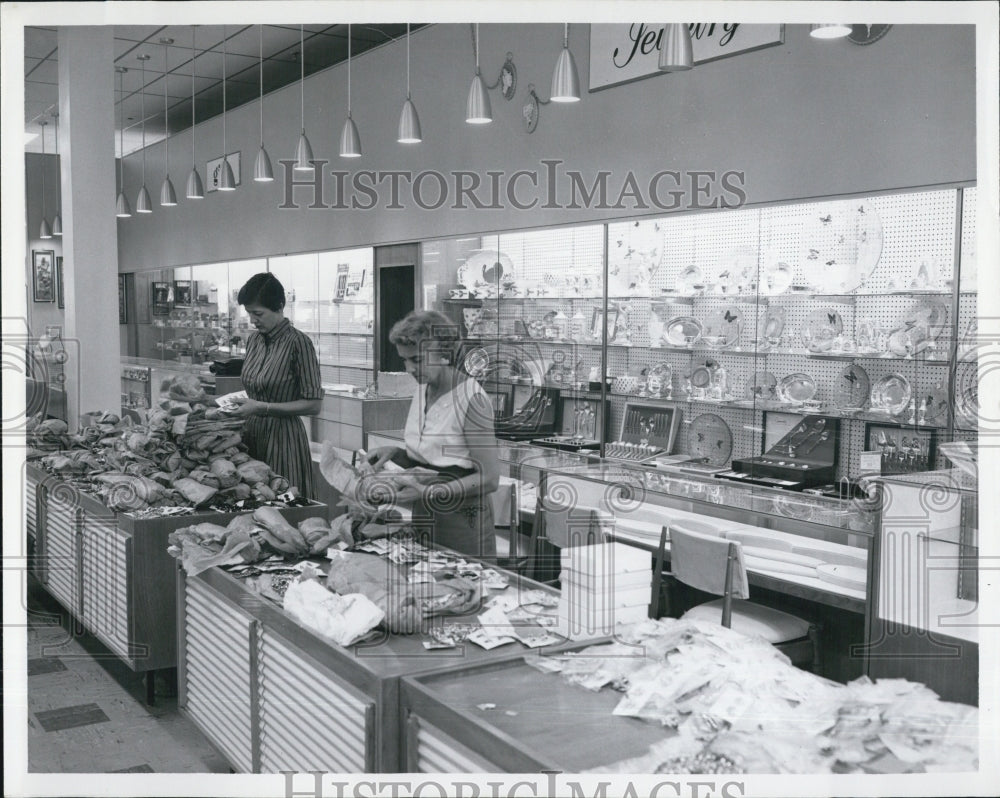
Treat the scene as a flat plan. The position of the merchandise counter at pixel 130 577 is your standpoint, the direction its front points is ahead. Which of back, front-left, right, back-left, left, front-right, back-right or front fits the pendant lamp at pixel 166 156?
back-right

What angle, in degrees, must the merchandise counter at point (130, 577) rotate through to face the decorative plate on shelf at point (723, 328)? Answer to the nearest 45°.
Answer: approximately 135° to its left

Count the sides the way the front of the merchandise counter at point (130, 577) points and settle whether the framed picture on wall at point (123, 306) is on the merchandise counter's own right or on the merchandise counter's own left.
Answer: on the merchandise counter's own right

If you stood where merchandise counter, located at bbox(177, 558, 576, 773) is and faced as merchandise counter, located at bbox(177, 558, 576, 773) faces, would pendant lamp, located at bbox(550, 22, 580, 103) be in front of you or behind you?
behind

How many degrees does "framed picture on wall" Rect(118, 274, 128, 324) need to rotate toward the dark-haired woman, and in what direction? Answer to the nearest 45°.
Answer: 0° — it already faces them

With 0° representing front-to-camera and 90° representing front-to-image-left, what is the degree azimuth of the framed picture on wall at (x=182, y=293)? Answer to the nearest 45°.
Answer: approximately 0°

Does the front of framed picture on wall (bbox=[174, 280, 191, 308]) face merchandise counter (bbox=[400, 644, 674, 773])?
yes

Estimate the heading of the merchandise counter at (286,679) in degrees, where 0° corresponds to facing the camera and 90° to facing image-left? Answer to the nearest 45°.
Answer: approximately 45°

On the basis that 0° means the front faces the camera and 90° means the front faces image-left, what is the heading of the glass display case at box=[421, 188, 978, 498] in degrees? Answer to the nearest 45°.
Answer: approximately 45°

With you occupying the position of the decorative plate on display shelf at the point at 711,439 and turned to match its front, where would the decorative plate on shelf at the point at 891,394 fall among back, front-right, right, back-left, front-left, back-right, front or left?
left
